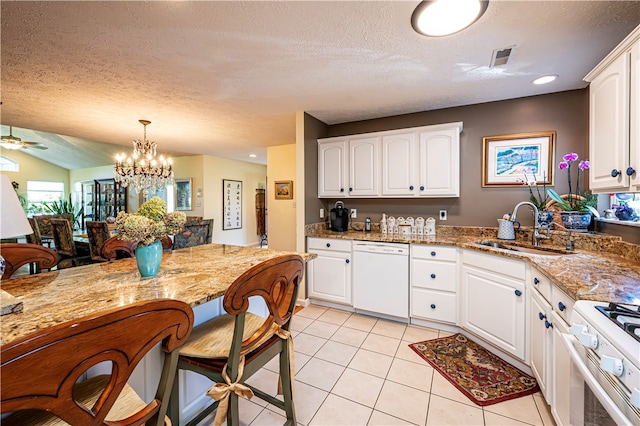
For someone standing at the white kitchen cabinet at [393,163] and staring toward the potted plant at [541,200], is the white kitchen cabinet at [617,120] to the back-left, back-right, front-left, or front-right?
front-right

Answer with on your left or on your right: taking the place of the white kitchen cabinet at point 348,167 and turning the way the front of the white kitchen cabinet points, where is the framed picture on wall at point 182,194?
on your right

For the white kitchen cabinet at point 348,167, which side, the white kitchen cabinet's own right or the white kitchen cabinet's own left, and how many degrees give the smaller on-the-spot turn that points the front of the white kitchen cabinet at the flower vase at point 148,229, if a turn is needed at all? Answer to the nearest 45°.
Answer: approximately 45° to the white kitchen cabinet's own right

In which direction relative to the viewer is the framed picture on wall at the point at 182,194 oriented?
toward the camera

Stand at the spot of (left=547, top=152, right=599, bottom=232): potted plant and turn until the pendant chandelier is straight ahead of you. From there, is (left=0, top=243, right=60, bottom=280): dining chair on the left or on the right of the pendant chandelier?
left

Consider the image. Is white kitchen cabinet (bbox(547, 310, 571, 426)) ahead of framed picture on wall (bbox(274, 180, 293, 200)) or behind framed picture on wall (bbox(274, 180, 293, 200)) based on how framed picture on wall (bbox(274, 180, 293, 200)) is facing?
ahead

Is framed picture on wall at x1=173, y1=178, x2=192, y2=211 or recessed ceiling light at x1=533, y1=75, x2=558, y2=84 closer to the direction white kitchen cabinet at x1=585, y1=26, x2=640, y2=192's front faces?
the framed picture on wall

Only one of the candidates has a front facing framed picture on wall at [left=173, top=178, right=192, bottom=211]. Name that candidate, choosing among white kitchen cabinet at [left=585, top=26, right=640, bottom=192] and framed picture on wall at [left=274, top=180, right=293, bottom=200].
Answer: the white kitchen cabinet

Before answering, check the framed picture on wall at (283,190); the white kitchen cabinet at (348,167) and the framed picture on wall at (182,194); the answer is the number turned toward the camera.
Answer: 3

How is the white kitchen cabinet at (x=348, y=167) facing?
toward the camera

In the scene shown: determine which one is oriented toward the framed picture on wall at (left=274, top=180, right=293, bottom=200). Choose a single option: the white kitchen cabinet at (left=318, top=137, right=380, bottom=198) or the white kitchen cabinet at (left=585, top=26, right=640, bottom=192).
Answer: the white kitchen cabinet at (left=585, top=26, right=640, bottom=192)

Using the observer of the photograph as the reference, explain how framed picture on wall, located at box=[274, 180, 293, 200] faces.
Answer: facing the viewer

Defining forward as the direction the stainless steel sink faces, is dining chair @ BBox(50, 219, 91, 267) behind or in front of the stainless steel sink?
in front

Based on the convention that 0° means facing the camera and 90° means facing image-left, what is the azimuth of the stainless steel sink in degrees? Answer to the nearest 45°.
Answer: approximately 45°

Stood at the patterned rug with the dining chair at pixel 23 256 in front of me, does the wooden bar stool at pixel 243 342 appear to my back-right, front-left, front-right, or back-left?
front-left

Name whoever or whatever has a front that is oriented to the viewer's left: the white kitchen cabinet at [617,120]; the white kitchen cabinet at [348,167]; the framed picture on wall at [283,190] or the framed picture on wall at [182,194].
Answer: the white kitchen cabinet at [617,120]
